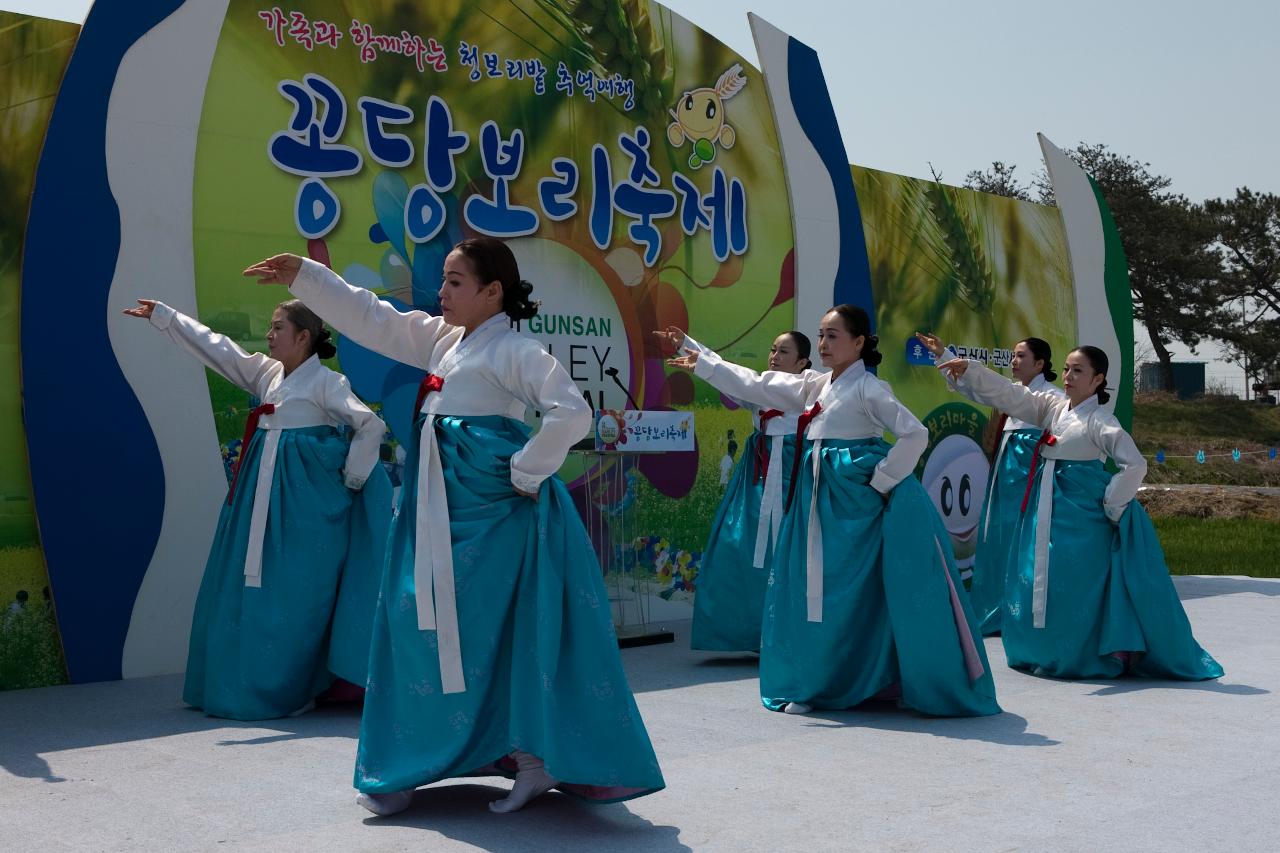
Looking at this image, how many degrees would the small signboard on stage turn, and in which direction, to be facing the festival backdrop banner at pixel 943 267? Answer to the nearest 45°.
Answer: approximately 135° to its left

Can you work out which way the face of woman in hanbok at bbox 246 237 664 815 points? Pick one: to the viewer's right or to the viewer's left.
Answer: to the viewer's left

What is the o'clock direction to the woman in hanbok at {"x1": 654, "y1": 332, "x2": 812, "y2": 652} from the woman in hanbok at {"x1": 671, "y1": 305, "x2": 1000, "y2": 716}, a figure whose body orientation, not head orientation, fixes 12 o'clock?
the woman in hanbok at {"x1": 654, "y1": 332, "x2": 812, "y2": 652} is roughly at 4 o'clock from the woman in hanbok at {"x1": 671, "y1": 305, "x2": 1000, "y2": 716}.

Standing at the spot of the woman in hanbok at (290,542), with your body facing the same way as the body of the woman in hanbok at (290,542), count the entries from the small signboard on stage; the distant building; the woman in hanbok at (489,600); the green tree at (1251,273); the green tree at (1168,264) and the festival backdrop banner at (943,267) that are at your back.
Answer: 5

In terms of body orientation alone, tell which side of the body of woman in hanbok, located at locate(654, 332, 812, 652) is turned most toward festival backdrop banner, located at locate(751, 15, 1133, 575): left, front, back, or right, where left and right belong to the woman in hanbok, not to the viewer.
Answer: back

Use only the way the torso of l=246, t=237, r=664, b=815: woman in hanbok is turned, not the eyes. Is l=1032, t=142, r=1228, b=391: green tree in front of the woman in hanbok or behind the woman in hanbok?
behind

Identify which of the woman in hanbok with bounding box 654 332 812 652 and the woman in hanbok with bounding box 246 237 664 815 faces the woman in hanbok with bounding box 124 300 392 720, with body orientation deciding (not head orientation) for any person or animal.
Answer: the woman in hanbok with bounding box 654 332 812 652

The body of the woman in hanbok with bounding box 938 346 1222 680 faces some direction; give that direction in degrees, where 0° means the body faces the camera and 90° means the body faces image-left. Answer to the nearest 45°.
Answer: approximately 45°

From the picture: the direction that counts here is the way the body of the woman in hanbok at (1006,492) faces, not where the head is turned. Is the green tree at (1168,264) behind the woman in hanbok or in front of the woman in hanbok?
behind

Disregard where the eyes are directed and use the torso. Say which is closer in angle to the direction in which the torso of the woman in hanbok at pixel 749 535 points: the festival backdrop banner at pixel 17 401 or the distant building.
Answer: the festival backdrop banner

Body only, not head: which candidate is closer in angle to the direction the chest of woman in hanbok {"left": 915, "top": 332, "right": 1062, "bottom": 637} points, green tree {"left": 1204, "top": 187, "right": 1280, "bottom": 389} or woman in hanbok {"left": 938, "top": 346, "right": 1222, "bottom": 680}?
the woman in hanbok
